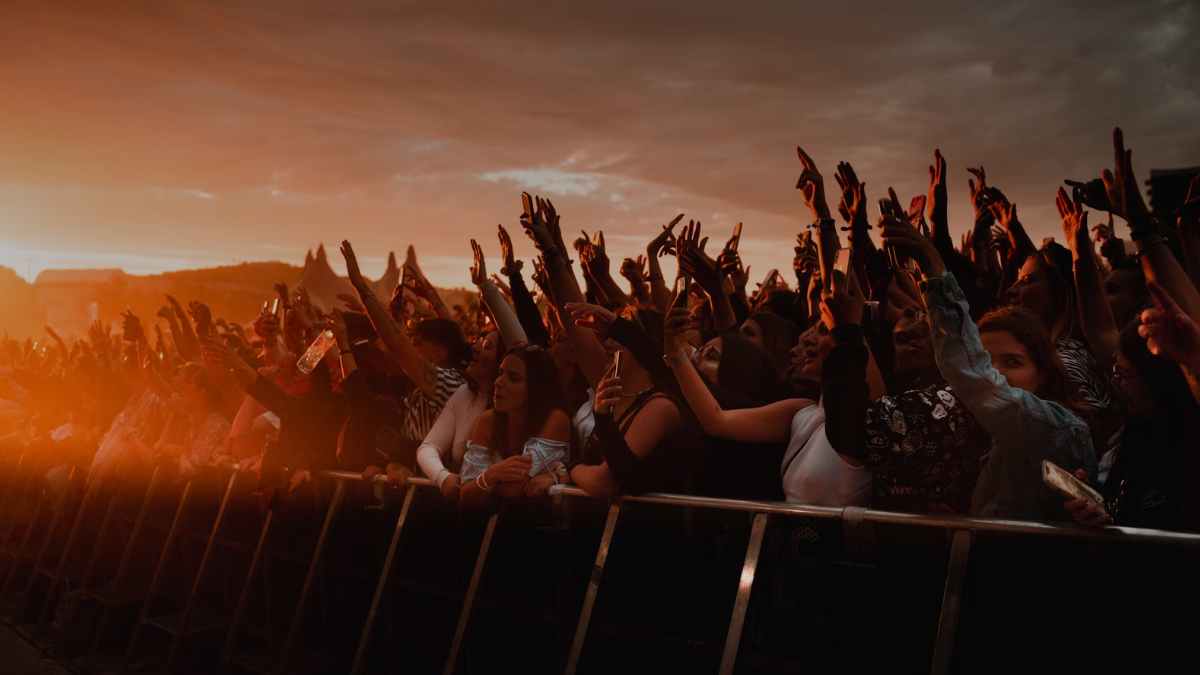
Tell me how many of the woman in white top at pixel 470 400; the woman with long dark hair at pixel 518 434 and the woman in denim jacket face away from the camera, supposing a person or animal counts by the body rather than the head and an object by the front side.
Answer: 0

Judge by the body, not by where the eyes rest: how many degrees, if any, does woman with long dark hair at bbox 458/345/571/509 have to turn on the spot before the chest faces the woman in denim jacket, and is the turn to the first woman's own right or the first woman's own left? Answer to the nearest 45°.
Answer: approximately 90° to the first woman's own left

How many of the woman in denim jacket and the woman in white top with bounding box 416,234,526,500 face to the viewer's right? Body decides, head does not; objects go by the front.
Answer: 0

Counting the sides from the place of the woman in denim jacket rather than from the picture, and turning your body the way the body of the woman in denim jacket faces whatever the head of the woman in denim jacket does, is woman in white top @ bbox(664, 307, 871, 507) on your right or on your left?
on your right

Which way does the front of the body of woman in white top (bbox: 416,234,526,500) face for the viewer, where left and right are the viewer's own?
facing the viewer and to the left of the viewer

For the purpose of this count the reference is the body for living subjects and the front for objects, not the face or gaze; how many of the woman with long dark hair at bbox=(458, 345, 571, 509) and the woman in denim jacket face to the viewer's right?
0

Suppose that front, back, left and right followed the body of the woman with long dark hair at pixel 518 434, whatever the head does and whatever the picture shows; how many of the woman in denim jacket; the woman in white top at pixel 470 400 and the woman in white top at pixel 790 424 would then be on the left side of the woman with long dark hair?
2

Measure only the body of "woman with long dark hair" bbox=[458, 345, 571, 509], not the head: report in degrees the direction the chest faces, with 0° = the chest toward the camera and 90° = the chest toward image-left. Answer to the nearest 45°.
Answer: approximately 45°
